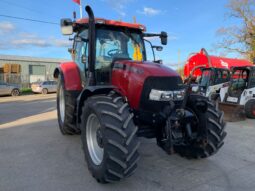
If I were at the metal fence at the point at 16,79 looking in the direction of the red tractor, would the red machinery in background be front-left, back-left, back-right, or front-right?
front-left

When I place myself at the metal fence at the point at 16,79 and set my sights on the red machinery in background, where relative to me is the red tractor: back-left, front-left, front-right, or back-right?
front-right

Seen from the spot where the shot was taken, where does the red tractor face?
facing the viewer and to the right of the viewer

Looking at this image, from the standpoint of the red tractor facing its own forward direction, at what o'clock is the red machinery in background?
The red machinery in background is roughly at 8 o'clock from the red tractor.

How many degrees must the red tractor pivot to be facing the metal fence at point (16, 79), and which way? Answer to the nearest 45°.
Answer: approximately 180°
